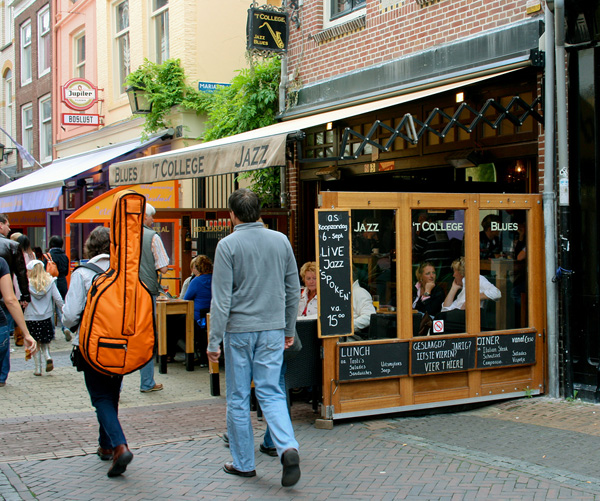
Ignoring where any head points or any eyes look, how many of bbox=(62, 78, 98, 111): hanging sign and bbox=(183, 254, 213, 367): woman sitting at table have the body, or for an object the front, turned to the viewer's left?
1

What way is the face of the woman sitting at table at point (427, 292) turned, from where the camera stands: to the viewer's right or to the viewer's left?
to the viewer's right

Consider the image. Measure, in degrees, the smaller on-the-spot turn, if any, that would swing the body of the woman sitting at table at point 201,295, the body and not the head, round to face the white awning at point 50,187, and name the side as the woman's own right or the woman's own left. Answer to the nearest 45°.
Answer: approximately 45° to the woman's own right

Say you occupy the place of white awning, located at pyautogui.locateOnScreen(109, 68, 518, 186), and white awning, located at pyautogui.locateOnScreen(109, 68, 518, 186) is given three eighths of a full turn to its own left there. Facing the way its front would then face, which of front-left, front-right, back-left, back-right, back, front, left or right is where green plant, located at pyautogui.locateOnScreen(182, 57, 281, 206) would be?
left

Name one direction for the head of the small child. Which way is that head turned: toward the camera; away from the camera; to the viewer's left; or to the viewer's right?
away from the camera

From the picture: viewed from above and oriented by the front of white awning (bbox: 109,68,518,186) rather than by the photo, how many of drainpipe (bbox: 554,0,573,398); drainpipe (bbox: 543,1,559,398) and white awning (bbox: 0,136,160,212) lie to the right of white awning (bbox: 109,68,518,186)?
1

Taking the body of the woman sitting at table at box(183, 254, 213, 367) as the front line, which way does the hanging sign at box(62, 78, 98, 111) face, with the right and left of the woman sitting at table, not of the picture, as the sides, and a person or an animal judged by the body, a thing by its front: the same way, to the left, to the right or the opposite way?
to the left

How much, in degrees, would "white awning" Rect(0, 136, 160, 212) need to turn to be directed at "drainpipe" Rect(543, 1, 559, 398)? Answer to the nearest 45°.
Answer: approximately 90° to its left

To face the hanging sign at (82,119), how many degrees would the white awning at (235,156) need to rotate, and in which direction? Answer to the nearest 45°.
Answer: approximately 90° to its right

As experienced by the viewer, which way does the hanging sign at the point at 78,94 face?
facing the viewer

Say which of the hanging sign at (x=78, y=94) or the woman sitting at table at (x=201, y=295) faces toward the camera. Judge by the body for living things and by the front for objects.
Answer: the hanging sign

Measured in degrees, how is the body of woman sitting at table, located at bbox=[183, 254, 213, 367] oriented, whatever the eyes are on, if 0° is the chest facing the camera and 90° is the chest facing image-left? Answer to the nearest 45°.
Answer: approximately 90°

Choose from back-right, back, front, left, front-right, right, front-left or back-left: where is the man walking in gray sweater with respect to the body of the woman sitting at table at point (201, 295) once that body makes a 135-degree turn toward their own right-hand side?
back-right
